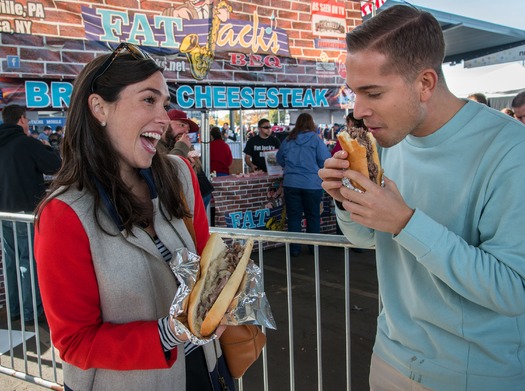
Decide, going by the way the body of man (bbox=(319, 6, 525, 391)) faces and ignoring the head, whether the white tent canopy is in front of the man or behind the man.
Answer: behind

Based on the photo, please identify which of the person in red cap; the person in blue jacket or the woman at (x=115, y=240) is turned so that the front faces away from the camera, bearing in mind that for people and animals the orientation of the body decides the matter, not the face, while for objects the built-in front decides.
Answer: the person in blue jacket

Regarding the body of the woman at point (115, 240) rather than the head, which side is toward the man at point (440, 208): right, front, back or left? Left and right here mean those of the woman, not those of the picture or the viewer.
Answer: front

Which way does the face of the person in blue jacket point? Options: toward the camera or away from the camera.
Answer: away from the camera

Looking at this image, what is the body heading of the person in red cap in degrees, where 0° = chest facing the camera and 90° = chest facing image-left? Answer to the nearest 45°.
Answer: approximately 315°

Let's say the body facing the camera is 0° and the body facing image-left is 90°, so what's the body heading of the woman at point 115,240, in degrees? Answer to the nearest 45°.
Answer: approximately 315°

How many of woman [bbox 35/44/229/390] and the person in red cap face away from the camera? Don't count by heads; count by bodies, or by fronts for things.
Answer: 0

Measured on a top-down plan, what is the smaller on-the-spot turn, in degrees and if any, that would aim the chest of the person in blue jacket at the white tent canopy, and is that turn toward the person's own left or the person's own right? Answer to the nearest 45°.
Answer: approximately 45° to the person's own right

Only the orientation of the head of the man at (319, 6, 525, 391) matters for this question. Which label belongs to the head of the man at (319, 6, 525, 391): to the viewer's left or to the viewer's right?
to the viewer's left

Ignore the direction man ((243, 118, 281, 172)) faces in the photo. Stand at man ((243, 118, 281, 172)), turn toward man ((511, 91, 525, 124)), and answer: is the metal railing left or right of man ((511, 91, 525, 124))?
right

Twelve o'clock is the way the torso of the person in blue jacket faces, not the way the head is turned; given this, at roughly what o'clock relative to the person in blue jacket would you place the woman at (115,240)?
The woman is roughly at 6 o'clock from the person in blue jacket.

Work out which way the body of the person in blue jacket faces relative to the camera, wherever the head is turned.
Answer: away from the camera
